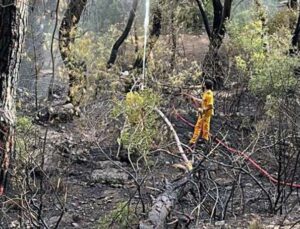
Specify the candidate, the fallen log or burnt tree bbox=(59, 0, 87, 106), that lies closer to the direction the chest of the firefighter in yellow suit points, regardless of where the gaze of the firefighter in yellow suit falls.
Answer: the burnt tree

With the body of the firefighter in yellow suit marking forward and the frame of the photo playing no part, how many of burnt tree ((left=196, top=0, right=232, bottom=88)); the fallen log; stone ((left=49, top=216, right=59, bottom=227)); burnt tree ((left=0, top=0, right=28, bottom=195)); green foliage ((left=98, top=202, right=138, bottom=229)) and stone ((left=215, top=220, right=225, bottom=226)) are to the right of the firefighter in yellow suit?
1

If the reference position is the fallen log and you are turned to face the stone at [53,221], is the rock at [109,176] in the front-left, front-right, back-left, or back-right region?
front-right

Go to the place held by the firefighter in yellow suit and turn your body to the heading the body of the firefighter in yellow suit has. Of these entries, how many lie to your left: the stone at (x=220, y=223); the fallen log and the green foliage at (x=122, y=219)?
3

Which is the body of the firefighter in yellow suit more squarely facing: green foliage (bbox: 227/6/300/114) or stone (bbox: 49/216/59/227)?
the stone

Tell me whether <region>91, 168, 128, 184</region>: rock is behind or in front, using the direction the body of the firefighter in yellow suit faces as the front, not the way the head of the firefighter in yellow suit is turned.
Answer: in front

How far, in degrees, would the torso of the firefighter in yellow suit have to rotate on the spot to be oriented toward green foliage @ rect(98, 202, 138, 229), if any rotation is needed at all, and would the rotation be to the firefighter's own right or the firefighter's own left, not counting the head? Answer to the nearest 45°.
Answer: approximately 90° to the firefighter's own left

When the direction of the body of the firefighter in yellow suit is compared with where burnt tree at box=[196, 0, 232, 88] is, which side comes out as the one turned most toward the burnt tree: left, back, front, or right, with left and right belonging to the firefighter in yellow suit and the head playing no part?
right

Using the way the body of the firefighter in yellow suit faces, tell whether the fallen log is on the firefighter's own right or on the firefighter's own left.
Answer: on the firefighter's own left

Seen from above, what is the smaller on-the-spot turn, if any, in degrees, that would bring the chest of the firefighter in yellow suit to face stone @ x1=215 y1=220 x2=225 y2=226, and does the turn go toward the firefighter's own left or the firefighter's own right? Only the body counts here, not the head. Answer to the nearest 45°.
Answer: approximately 90° to the firefighter's own left

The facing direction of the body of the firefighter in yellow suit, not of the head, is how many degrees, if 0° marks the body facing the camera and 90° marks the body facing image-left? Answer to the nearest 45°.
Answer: approximately 90°

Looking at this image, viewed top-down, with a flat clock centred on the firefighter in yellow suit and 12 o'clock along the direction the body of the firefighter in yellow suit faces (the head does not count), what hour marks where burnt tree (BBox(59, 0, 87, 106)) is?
The burnt tree is roughly at 1 o'clock from the firefighter in yellow suit.

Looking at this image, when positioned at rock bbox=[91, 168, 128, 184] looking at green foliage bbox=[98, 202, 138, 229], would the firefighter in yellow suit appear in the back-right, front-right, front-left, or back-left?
back-left

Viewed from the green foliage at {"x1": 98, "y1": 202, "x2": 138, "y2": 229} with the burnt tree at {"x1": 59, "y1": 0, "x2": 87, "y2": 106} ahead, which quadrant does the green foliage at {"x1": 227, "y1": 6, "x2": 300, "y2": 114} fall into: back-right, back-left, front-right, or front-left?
front-right

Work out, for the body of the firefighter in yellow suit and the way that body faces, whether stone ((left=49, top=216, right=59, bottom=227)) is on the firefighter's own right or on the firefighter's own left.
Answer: on the firefighter's own left
